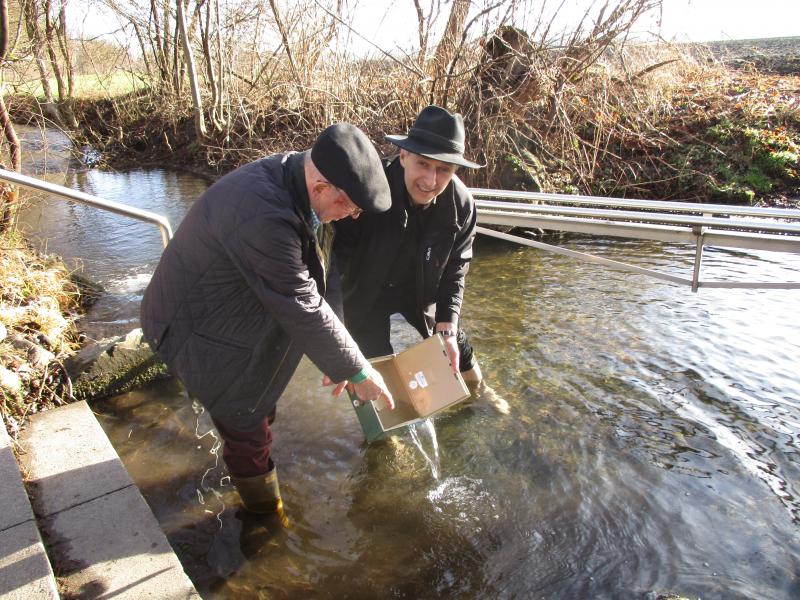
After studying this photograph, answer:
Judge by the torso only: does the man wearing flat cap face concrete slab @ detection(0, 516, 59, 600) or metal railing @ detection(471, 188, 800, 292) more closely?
the metal railing

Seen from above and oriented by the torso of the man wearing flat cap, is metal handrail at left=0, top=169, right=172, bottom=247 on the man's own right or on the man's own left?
on the man's own left

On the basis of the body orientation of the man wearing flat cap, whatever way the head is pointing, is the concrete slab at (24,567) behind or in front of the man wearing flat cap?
behind

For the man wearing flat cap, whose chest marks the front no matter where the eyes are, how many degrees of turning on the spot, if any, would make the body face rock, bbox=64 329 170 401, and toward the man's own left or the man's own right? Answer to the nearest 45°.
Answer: approximately 135° to the man's own left

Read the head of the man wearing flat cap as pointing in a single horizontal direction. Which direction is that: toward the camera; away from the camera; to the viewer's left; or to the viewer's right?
to the viewer's right

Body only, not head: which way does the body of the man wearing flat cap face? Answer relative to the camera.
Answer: to the viewer's right

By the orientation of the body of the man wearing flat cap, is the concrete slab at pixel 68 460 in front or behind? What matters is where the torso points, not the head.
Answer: behind

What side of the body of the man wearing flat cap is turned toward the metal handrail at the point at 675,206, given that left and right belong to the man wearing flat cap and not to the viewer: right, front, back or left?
front

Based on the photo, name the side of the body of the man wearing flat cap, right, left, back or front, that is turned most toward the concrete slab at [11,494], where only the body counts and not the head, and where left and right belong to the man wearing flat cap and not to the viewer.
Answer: back

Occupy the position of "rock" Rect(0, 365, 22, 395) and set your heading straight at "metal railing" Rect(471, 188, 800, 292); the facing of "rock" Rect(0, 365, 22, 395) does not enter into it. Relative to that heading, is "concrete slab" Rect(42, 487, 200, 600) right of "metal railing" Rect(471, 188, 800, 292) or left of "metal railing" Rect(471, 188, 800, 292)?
right

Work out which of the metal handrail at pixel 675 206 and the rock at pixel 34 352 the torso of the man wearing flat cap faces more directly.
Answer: the metal handrail

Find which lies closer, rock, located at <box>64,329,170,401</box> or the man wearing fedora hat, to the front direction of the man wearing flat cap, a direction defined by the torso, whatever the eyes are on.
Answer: the man wearing fedora hat
